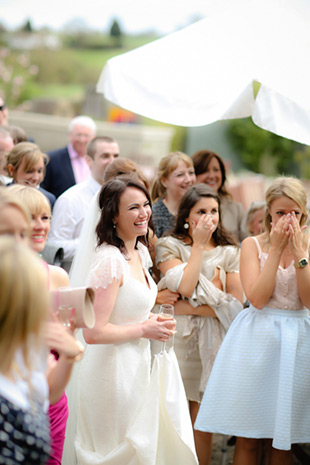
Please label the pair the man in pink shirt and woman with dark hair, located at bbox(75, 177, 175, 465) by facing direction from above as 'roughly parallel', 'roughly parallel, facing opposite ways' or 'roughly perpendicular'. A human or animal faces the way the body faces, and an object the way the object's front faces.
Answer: roughly parallel

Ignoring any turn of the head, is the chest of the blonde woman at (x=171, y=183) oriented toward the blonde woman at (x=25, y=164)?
no

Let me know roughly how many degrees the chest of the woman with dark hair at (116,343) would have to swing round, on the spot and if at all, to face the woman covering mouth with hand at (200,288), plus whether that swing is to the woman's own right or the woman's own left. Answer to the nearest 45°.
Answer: approximately 90° to the woman's own left

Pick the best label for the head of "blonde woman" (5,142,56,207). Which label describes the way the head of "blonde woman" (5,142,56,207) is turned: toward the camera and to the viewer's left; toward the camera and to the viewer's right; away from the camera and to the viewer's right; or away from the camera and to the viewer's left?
toward the camera and to the viewer's right

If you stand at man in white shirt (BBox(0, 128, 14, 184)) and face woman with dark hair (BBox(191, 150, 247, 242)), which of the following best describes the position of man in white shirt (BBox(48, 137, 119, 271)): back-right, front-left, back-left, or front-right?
front-right

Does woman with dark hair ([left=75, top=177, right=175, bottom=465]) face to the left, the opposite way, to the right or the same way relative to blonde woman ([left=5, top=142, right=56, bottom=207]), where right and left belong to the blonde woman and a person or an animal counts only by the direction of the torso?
the same way

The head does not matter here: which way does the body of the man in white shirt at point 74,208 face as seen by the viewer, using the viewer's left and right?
facing the viewer and to the right of the viewer

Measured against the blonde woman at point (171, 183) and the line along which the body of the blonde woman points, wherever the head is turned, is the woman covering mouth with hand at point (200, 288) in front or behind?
in front

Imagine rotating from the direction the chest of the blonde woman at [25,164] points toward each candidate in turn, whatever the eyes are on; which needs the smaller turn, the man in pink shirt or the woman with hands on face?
the woman with hands on face

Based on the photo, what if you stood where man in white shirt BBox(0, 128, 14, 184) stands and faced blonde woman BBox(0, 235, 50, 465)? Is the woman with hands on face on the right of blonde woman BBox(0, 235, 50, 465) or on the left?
left

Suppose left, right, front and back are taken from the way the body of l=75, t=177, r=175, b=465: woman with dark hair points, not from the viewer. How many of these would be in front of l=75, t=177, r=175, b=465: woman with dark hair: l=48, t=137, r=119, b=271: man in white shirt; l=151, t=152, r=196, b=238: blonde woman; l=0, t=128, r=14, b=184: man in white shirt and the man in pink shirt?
0

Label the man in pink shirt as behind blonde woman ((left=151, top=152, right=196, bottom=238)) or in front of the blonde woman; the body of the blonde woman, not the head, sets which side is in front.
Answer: behind

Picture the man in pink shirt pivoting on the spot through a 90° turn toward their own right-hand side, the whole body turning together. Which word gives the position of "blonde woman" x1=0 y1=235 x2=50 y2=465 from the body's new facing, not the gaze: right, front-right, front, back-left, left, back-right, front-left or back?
front-left

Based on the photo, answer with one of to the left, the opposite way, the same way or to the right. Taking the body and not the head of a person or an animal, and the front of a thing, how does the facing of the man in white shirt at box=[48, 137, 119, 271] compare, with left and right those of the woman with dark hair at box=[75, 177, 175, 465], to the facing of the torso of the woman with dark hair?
the same way

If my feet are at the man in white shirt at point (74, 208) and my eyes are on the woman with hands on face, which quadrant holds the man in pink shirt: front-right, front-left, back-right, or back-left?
back-left

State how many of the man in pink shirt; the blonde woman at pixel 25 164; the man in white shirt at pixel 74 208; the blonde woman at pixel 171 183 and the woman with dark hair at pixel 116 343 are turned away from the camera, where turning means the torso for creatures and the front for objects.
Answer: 0

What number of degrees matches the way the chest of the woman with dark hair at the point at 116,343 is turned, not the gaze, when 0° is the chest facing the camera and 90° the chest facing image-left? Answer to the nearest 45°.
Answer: approximately 315°

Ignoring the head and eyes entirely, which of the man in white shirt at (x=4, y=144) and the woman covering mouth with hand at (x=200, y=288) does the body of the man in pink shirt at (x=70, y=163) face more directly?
the woman covering mouth with hand
